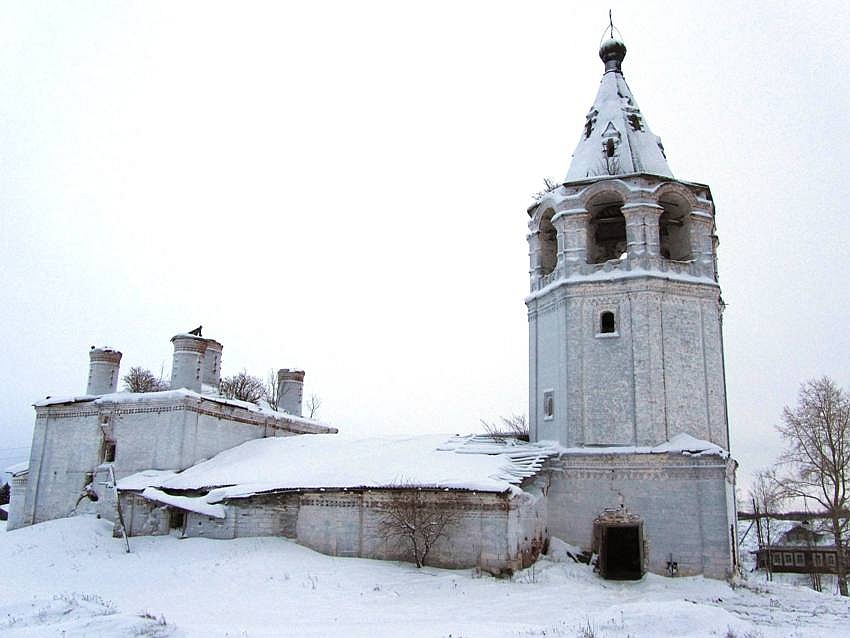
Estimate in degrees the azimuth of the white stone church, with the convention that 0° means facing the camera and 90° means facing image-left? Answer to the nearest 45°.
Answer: approximately 315°
